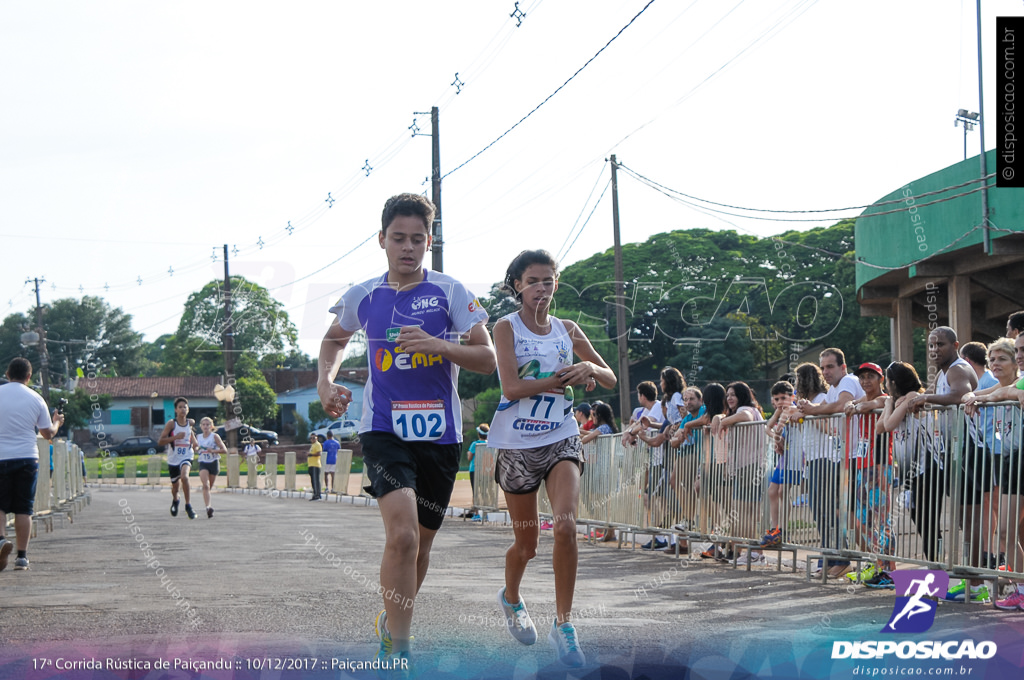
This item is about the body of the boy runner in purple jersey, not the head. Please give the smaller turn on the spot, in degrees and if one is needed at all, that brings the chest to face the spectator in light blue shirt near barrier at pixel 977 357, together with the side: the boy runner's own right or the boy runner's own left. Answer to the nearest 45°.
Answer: approximately 135° to the boy runner's own left

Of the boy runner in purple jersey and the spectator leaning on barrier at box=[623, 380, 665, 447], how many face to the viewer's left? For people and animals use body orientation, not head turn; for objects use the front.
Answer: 1

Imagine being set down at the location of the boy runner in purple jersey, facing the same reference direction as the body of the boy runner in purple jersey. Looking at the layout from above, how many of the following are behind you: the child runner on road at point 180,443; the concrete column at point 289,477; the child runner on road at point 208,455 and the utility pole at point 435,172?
4

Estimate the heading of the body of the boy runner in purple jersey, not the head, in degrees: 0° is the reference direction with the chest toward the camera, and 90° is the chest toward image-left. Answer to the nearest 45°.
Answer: approximately 0°

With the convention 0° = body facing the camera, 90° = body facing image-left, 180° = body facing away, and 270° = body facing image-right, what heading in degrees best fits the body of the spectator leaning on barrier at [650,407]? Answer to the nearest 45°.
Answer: approximately 90°

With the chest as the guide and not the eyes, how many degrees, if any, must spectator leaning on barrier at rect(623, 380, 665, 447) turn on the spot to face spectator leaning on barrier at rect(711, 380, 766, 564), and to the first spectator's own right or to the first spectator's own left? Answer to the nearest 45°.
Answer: approximately 90° to the first spectator's own left

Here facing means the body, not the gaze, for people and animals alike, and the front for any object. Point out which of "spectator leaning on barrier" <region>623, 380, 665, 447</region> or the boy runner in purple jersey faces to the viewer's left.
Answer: the spectator leaning on barrier

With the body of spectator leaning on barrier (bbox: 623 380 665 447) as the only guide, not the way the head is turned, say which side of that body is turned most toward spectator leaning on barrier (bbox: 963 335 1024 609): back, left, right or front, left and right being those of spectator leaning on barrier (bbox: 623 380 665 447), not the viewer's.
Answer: left

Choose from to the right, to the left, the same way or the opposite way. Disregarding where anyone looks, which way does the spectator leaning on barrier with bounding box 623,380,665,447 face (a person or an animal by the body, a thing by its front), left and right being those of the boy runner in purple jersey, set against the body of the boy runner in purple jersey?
to the right
